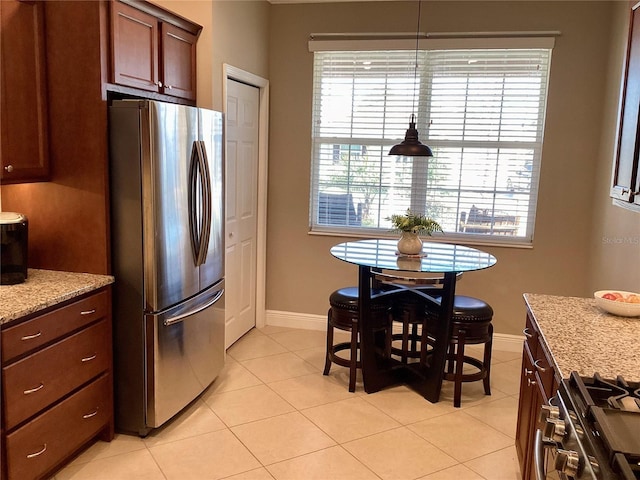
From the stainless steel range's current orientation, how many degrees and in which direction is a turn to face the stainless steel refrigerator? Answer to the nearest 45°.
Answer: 0° — it already faces it

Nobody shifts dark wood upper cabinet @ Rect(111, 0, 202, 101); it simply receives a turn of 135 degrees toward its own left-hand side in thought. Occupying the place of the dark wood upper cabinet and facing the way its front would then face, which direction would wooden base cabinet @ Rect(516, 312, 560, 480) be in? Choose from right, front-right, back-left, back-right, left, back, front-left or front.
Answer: back-right

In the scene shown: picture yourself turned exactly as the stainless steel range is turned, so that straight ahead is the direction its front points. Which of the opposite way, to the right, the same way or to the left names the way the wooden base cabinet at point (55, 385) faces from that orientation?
the opposite way

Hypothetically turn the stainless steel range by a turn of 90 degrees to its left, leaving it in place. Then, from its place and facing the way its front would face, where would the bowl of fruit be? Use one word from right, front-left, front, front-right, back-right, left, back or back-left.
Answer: back

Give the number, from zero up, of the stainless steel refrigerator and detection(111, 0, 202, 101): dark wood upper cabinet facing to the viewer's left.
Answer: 0

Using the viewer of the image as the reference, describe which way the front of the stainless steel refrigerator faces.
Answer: facing the viewer and to the right of the viewer

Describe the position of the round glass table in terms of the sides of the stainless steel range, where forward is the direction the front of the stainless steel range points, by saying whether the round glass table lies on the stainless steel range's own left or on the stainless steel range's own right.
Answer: on the stainless steel range's own right

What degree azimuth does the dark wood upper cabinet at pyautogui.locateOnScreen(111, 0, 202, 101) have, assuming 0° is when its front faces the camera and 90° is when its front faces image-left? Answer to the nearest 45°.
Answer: approximately 315°

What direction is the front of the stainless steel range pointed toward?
to the viewer's left

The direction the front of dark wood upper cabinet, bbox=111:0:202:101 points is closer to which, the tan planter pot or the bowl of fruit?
the bowl of fruit

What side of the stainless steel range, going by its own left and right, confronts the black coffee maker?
front

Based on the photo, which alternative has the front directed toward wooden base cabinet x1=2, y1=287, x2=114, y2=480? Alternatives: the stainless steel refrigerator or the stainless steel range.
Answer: the stainless steel range

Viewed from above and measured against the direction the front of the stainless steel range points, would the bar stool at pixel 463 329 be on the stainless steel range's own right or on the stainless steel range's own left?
on the stainless steel range's own right

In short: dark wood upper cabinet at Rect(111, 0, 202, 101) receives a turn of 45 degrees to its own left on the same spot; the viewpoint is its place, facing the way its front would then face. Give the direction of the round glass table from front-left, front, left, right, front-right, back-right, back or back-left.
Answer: front

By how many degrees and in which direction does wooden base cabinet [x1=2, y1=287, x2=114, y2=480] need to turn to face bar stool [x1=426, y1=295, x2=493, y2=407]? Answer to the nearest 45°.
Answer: approximately 45° to its left
